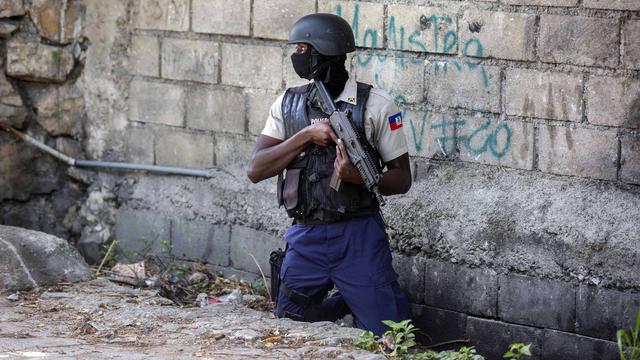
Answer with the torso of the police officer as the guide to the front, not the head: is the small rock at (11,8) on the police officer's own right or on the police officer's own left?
on the police officer's own right

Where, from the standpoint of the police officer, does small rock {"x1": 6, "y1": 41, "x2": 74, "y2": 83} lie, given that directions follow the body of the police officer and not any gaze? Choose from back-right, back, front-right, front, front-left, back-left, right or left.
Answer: right

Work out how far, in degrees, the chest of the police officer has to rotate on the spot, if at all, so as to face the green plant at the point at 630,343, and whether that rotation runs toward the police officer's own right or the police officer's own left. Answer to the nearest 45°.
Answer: approximately 135° to the police officer's own left

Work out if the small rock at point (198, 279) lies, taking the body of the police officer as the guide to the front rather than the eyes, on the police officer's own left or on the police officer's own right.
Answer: on the police officer's own right

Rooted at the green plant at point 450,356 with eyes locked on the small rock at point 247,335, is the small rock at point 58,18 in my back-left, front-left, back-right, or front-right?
front-right

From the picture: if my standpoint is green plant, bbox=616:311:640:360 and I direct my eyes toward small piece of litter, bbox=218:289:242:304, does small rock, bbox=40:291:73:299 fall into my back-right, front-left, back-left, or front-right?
front-left

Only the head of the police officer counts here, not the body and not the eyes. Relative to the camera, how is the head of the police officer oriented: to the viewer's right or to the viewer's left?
to the viewer's left

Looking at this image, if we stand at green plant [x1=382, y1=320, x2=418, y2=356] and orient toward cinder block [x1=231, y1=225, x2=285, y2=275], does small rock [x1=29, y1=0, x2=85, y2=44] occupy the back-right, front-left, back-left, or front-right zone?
front-left

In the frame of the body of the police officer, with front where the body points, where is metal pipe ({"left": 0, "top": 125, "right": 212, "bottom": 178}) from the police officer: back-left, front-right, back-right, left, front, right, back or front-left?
right

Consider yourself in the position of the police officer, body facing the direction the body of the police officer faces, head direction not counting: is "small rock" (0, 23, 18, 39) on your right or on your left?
on your right

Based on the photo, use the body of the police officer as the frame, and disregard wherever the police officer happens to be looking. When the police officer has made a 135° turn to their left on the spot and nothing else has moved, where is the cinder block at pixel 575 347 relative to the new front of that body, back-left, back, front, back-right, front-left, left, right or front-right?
front
